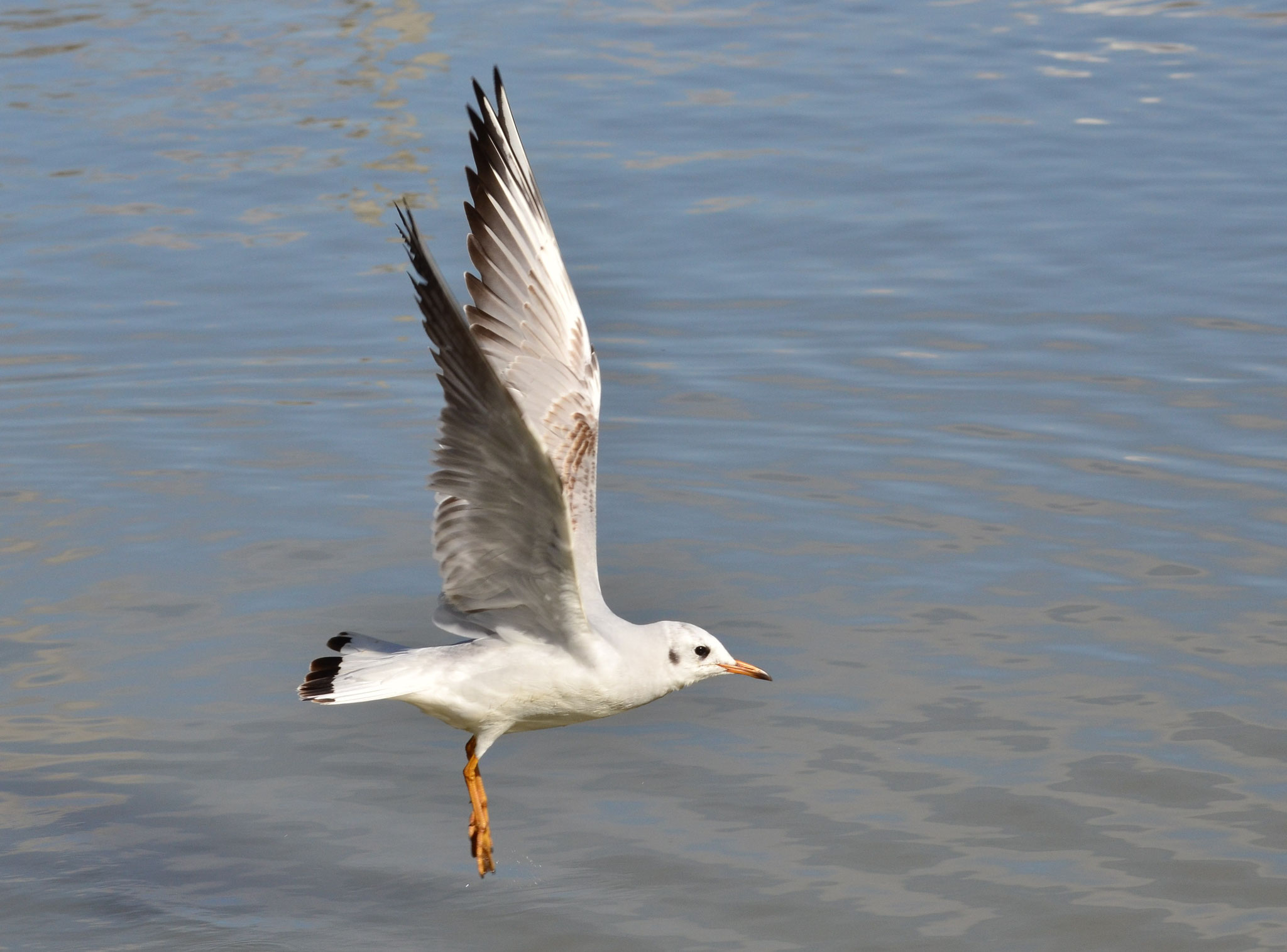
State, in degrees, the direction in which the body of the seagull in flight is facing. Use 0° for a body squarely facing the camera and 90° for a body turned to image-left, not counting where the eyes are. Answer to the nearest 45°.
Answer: approximately 270°
